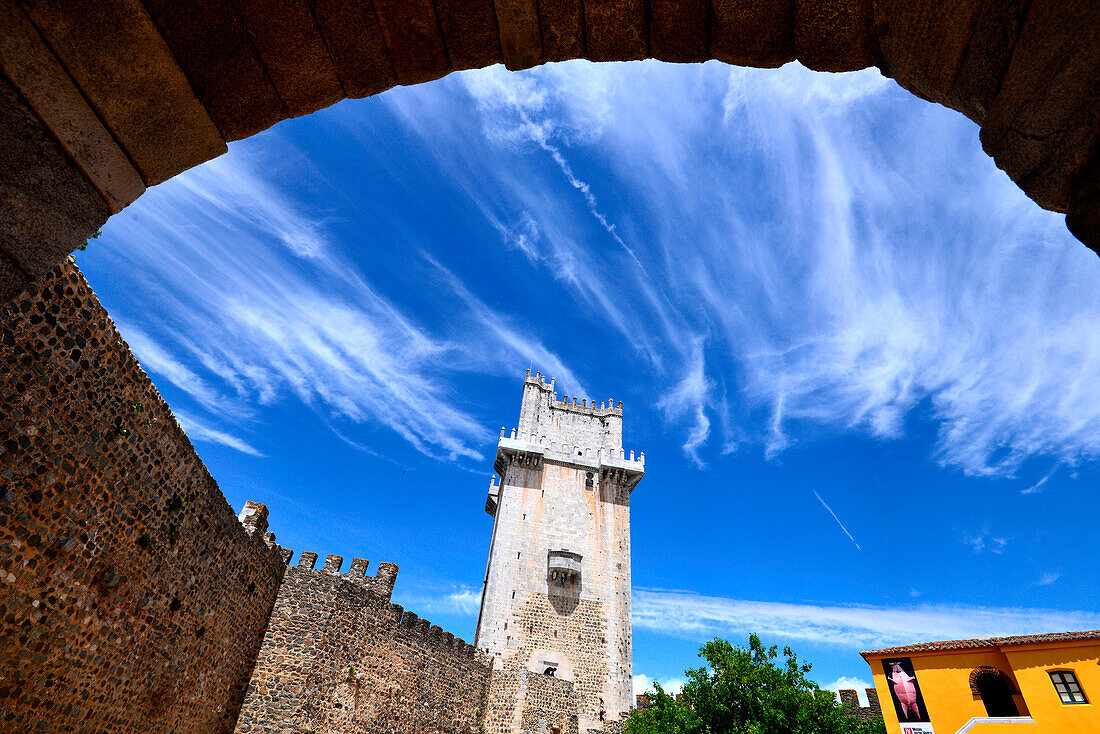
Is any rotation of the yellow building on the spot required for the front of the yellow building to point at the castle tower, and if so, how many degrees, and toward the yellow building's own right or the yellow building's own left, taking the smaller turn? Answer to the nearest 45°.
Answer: approximately 90° to the yellow building's own right

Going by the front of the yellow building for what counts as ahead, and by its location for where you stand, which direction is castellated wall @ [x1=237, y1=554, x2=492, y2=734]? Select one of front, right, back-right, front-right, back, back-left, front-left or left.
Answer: front-right

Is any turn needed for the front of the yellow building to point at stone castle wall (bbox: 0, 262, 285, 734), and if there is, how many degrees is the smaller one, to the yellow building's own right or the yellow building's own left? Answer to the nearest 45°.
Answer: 0° — it already faces it

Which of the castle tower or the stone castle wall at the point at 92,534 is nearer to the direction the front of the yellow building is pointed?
the stone castle wall

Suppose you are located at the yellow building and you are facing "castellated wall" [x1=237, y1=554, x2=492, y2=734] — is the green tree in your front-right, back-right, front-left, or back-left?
front-right

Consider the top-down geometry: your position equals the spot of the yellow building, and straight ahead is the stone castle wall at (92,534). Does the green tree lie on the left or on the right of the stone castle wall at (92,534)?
right

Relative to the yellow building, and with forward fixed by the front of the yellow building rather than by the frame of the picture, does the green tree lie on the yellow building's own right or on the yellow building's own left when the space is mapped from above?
on the yellow building's own right

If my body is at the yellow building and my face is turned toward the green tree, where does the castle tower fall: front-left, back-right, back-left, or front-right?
front-right

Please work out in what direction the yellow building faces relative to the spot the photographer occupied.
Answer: facing the viewer

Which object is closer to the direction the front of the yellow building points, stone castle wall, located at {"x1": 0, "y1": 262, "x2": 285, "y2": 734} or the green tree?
the stone castle wall
